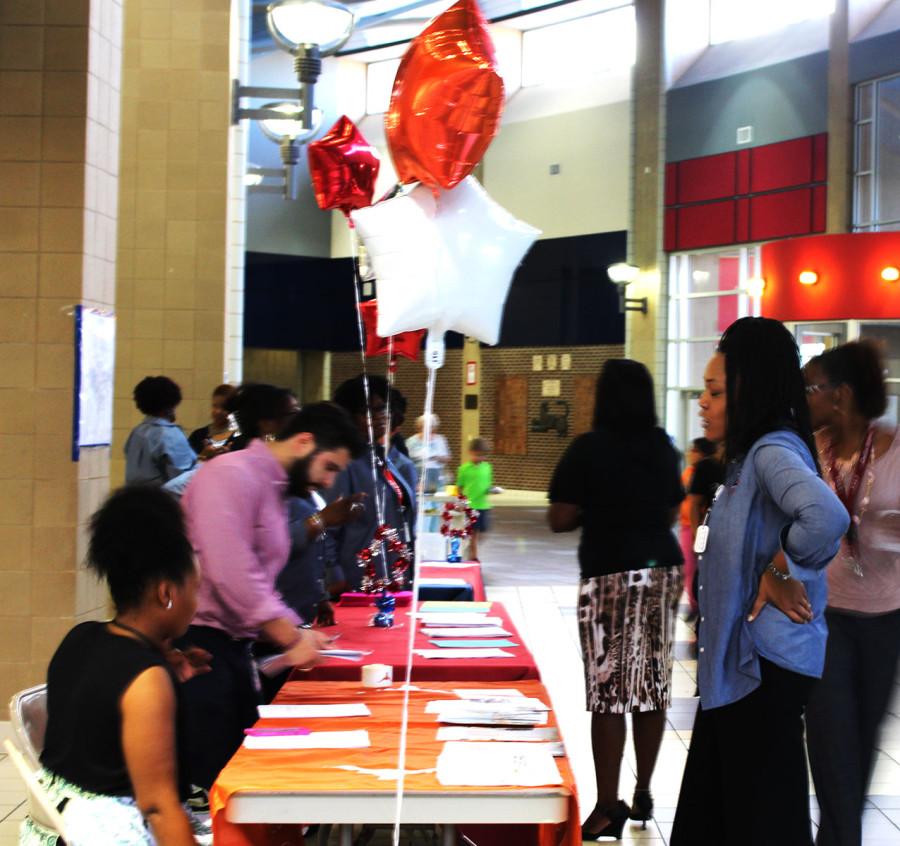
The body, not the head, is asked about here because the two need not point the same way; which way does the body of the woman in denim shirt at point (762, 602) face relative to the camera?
to the viewer's left

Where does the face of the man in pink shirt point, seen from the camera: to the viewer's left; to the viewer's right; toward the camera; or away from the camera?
to the viewer's right

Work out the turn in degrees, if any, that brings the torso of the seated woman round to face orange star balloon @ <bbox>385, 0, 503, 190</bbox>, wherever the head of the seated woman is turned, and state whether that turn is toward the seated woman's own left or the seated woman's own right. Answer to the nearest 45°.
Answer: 0° — they already face it

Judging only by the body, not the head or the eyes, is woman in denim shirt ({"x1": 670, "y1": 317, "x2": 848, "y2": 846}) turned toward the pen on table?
yes

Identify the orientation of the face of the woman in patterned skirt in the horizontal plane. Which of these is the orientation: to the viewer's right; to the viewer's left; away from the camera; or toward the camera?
away from the camera

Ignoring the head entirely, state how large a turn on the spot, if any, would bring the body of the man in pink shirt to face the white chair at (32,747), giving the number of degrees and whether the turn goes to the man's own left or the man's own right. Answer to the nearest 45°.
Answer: approximately 135° to the man's own right

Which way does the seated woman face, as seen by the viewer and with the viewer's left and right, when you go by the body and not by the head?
facing away from the viewer and to the right of the viewer

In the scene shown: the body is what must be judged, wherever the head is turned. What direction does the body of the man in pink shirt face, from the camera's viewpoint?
to the viewer's right
